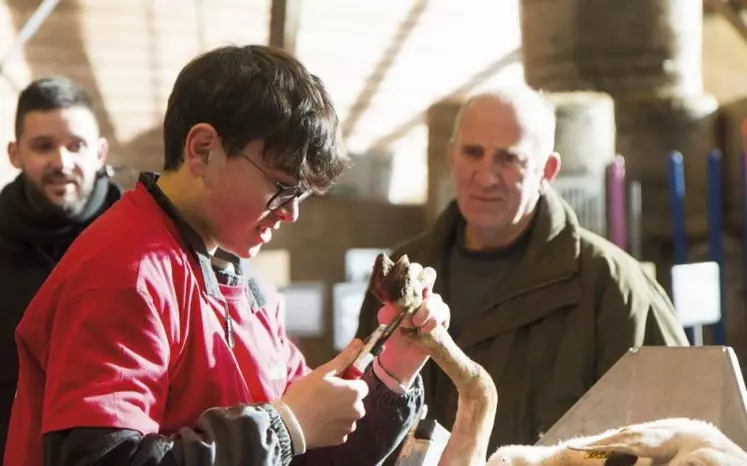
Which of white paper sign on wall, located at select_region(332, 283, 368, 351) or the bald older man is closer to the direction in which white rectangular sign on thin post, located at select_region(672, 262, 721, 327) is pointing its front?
the bald older man

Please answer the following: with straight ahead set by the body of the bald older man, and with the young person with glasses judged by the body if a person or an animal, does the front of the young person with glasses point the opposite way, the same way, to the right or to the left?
to the left

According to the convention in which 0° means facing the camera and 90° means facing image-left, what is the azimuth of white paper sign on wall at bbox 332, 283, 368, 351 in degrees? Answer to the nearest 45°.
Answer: approximately 0°

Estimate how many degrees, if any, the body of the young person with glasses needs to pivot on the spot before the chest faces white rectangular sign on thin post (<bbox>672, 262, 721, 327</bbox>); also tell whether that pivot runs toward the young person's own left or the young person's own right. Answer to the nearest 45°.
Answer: approximately 90° to the young person's own left

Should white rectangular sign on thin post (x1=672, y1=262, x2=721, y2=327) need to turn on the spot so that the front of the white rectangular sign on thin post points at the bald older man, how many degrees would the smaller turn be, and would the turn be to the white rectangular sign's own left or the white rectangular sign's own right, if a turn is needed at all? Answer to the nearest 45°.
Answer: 0° — it already faces them

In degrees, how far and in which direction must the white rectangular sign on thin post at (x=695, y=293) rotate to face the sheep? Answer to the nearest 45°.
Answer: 0° — it already faces it

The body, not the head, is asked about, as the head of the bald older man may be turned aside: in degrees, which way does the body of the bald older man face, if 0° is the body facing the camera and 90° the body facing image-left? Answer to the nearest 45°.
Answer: approximately 45°

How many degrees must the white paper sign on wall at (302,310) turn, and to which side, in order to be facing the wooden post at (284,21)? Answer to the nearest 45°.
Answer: approximately 180°

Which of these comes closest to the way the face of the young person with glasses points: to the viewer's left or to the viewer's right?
to the viewer's right

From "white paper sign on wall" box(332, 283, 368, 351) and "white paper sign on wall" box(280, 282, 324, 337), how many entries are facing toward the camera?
2
